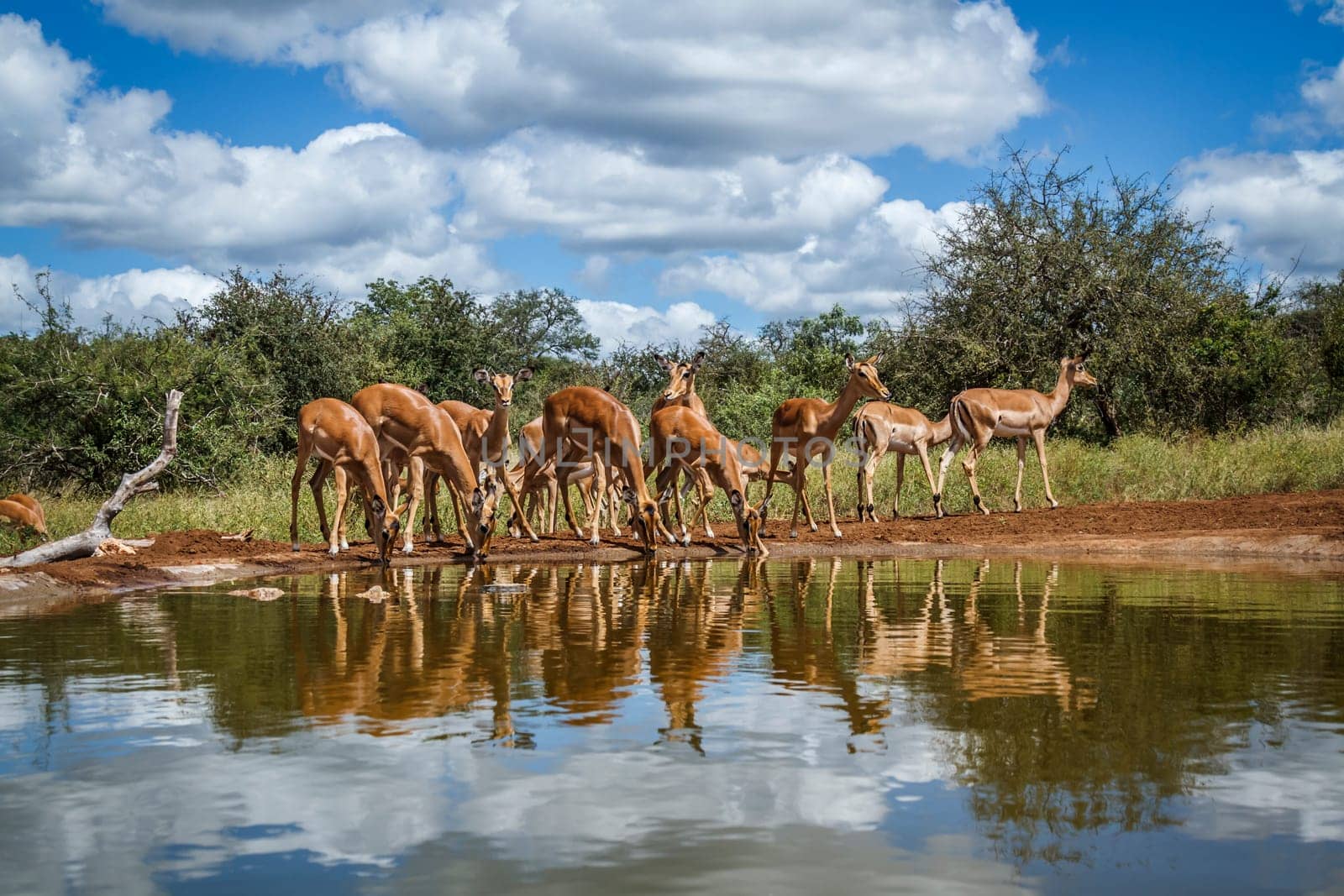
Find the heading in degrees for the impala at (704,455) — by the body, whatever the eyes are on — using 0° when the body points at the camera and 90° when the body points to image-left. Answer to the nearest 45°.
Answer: approximately 315°

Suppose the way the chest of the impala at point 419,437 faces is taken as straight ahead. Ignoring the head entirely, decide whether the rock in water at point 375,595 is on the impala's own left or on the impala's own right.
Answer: on the impala's own right

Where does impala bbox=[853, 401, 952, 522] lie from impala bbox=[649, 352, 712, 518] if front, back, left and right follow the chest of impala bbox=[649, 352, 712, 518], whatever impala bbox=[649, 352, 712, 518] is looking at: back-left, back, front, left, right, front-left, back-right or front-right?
back-left

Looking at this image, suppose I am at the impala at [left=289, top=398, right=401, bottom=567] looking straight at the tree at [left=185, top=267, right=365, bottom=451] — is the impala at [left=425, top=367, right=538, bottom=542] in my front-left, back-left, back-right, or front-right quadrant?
front-right

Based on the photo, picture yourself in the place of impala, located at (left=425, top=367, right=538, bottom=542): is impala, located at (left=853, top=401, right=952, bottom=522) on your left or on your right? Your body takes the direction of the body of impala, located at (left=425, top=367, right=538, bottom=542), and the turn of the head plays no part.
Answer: on your left

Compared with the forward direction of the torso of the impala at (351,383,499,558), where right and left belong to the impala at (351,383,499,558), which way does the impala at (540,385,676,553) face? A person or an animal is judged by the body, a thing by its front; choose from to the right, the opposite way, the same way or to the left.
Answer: the same way

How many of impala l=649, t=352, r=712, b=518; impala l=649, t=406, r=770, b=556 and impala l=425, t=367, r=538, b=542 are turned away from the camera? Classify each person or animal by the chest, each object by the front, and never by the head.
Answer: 0

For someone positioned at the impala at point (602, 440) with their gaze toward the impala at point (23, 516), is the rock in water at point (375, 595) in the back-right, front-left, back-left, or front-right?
front-left

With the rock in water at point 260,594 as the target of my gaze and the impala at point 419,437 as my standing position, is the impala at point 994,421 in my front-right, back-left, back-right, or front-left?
back-left

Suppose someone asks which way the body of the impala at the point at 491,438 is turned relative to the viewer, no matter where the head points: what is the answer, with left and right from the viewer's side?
facing the viewer and to the right of the viewer

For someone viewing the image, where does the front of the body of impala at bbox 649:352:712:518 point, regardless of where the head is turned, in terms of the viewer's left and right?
facing the viewer

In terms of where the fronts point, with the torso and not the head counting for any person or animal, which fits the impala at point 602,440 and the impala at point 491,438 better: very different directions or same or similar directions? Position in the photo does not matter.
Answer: same or similar directions

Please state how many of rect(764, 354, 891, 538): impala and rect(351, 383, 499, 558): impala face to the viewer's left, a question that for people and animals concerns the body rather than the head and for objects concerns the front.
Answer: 0

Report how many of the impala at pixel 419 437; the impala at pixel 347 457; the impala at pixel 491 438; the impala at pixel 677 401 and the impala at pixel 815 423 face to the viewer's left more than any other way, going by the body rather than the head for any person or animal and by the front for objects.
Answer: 0
